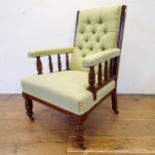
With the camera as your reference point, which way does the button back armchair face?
facing the viewer and to the left of the viewer
